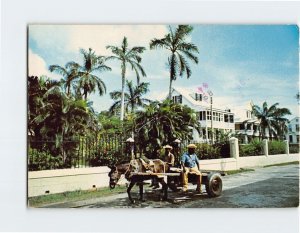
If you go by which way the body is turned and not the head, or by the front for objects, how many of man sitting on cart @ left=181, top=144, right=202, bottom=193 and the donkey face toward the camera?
1

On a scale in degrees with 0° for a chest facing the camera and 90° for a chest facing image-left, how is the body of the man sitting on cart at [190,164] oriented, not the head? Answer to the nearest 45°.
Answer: approximately 0°

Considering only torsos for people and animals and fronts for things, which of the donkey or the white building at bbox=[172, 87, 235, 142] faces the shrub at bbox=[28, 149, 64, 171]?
the donkey

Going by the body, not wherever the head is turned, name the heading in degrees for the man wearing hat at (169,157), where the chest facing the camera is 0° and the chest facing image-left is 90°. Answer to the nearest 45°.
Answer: approximately 45°

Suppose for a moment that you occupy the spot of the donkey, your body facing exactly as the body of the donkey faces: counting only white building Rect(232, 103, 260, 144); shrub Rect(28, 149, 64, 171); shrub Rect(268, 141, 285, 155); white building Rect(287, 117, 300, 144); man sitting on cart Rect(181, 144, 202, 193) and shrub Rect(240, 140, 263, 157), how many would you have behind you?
5

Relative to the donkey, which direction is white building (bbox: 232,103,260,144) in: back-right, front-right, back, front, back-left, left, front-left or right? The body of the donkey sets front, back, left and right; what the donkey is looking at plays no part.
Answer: back

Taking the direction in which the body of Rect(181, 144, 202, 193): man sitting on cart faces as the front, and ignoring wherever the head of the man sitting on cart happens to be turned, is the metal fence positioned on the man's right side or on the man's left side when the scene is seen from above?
on the man's right side

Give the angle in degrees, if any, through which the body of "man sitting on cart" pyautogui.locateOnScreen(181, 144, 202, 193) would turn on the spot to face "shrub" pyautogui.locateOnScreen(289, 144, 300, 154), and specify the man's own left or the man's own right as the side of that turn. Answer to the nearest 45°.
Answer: approximately 90° to the man's own left

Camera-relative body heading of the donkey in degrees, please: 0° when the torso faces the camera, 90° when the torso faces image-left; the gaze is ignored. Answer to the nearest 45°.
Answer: approximately 90°

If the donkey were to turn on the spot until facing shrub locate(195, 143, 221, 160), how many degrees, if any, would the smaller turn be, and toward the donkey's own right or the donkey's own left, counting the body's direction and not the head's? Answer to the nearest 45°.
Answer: approximately 180°

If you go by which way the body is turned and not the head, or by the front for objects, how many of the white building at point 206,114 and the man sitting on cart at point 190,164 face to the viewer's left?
0

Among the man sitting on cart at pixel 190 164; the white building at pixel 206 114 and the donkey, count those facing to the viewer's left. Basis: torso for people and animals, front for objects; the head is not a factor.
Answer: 1
